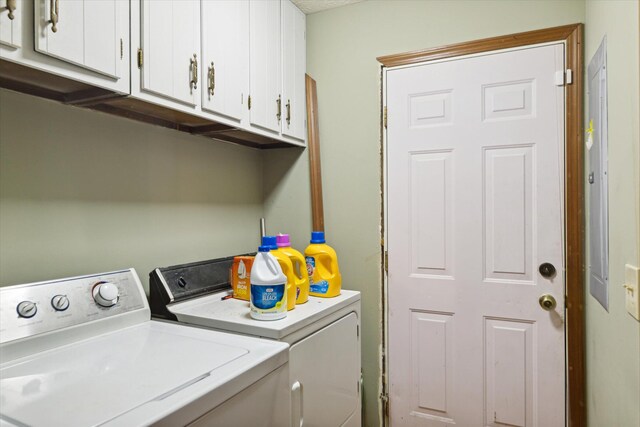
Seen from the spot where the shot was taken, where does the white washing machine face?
facing the viewer and to the right of the viewer

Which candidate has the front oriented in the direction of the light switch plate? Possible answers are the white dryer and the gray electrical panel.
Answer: the white dryer

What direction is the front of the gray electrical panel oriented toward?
to the viewer's left

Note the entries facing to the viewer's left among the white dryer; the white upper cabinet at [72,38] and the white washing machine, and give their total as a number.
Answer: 0

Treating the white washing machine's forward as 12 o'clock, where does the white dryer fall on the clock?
The white dryer is roughly at 10 o'clock from the white washing machine.

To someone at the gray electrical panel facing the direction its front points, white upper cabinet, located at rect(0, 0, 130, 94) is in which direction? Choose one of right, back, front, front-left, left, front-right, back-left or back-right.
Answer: front-left

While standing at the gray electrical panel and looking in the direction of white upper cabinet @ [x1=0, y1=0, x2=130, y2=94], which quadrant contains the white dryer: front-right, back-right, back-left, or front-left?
front-right

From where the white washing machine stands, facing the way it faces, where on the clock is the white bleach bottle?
The white bleach bottle is roughly at 10 o'clock from the white washing machine.

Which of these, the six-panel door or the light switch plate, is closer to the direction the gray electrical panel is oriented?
the six-panel door

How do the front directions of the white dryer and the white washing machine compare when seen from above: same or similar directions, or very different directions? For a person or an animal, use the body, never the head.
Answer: same or similar directions

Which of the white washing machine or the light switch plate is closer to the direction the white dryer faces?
the light switch plate

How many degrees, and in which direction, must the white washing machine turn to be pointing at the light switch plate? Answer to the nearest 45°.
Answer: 0° — it already faces it

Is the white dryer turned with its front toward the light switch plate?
yes
